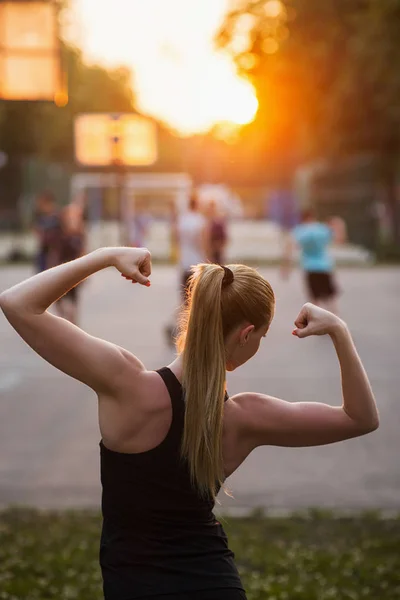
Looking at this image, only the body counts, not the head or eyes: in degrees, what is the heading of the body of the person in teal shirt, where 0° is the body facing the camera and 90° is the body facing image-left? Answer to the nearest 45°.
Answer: approximately 180°

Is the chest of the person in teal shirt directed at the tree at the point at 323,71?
yes

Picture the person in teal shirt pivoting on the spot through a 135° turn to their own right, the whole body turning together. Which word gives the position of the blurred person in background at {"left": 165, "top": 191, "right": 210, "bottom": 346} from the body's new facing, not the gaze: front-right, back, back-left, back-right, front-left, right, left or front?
right

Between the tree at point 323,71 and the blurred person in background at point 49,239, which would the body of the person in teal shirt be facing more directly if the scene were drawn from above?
the tree

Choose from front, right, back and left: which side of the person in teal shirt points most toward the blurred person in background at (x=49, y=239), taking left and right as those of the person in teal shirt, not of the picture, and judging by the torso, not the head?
left
